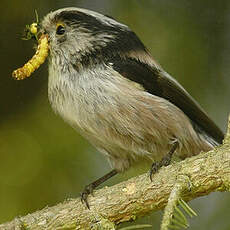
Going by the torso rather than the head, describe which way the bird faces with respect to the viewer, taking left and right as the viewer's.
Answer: facing to the left of the viewer
